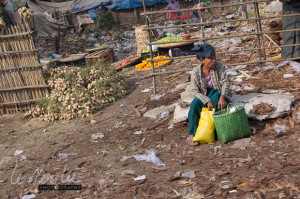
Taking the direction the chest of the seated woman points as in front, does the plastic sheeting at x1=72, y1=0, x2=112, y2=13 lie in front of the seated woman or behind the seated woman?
behind

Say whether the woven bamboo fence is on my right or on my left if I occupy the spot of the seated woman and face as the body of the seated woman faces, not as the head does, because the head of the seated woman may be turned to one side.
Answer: on my right

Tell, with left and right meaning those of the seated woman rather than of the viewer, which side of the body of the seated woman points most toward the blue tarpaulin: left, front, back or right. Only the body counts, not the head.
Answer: back

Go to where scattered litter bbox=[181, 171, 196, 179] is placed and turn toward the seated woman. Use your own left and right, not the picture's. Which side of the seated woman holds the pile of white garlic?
left

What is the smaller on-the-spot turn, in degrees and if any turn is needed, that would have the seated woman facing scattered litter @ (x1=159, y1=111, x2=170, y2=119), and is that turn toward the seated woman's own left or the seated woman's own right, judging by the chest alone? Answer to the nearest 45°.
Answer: approximately 135° to the seated woman's own right

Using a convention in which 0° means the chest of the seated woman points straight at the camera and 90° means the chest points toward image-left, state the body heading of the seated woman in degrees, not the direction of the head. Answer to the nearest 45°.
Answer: approximately 0°

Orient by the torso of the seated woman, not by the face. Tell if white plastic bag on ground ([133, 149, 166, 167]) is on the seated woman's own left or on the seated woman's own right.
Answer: on the seated woman's own right

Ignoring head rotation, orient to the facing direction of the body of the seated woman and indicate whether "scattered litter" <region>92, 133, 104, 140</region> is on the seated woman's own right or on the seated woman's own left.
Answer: on the seated woman's own right

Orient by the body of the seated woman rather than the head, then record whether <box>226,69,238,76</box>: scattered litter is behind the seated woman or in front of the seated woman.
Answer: behind

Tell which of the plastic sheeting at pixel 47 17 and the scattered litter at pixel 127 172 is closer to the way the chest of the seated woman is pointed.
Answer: the scattered litter

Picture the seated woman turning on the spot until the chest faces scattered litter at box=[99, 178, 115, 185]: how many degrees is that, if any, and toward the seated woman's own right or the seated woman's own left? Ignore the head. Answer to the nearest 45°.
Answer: approximately 45° to the seated woman's own right

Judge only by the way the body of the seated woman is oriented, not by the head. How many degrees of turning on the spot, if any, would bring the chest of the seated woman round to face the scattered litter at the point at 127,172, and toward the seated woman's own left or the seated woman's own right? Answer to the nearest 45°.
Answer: approximately 45° to the seated woman's own right

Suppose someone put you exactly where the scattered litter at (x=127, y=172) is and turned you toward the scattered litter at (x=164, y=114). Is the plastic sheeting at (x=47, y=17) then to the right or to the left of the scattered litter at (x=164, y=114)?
left

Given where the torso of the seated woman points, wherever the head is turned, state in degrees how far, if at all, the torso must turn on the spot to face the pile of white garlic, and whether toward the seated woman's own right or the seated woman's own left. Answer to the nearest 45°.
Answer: approximately 135° to the seated woman's own right
